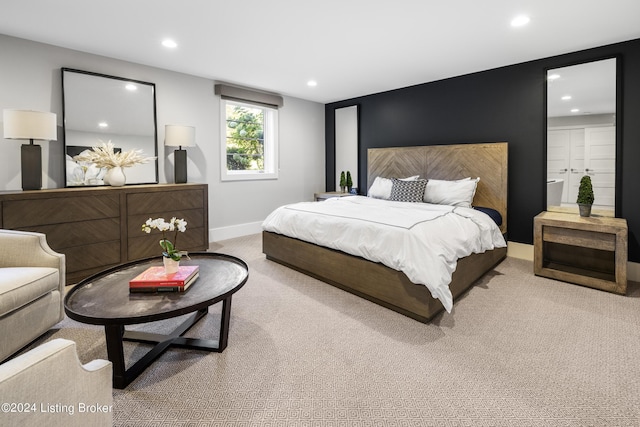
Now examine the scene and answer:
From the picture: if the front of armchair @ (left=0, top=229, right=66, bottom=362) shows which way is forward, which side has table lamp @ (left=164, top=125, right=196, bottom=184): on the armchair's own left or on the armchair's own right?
on the armchair's own left

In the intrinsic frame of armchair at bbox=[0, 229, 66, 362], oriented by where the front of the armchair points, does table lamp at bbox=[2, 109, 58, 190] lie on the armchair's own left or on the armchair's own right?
on the armchair's own left

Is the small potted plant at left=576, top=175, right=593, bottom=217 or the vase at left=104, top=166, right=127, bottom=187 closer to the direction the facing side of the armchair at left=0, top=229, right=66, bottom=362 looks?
the small potted plant

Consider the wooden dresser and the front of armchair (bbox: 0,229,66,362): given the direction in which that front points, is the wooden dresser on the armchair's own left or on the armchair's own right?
on the armchair's own left

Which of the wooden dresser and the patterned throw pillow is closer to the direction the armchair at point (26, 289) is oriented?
the patterned throw pillow

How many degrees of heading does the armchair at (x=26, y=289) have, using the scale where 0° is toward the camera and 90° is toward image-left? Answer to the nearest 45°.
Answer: approximately 315°
